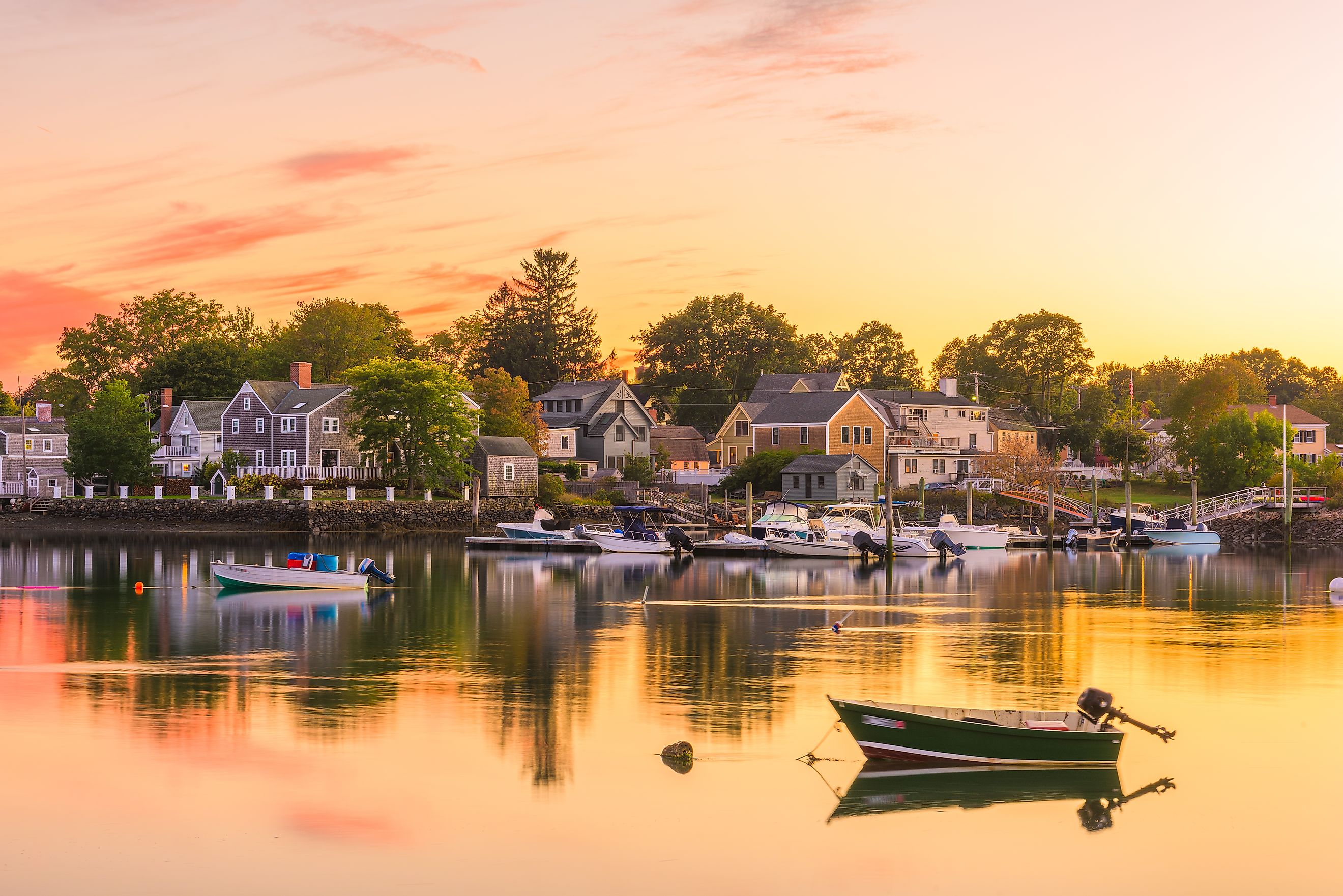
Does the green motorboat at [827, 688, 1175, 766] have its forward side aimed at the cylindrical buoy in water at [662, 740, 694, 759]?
yes

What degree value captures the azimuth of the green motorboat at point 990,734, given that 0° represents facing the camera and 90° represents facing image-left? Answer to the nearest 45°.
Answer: approximately 90°
